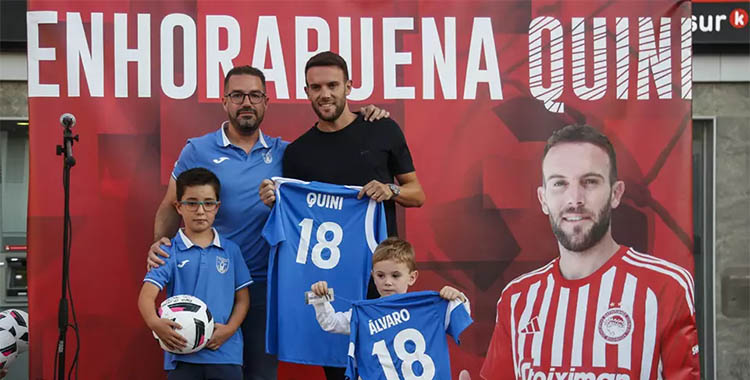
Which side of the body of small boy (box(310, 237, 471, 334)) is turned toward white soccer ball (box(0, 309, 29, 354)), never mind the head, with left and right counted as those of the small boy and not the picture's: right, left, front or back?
right

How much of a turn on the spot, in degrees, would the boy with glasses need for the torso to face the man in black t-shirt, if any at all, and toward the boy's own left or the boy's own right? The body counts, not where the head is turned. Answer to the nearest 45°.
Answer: approximately 90° to the boy's own left

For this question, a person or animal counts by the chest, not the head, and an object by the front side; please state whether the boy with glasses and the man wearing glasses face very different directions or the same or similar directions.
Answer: same or similar directions

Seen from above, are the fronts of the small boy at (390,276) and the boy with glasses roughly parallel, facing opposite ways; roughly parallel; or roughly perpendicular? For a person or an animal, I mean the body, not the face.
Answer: roughly parallel

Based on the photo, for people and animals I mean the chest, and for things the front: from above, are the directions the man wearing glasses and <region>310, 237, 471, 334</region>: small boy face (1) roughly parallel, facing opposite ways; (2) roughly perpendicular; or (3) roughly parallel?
roughly parallel

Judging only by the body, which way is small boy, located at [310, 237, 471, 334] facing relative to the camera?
toward the camera

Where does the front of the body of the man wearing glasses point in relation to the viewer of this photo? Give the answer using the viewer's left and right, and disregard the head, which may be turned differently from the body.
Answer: facing the viewer

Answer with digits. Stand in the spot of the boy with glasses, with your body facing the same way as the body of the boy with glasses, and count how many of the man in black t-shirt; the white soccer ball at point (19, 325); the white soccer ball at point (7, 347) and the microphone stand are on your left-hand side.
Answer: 1

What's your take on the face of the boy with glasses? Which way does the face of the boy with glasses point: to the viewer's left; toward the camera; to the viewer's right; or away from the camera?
toward the camera

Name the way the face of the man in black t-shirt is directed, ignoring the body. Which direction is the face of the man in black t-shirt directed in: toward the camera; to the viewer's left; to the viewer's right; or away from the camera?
toward the camera
